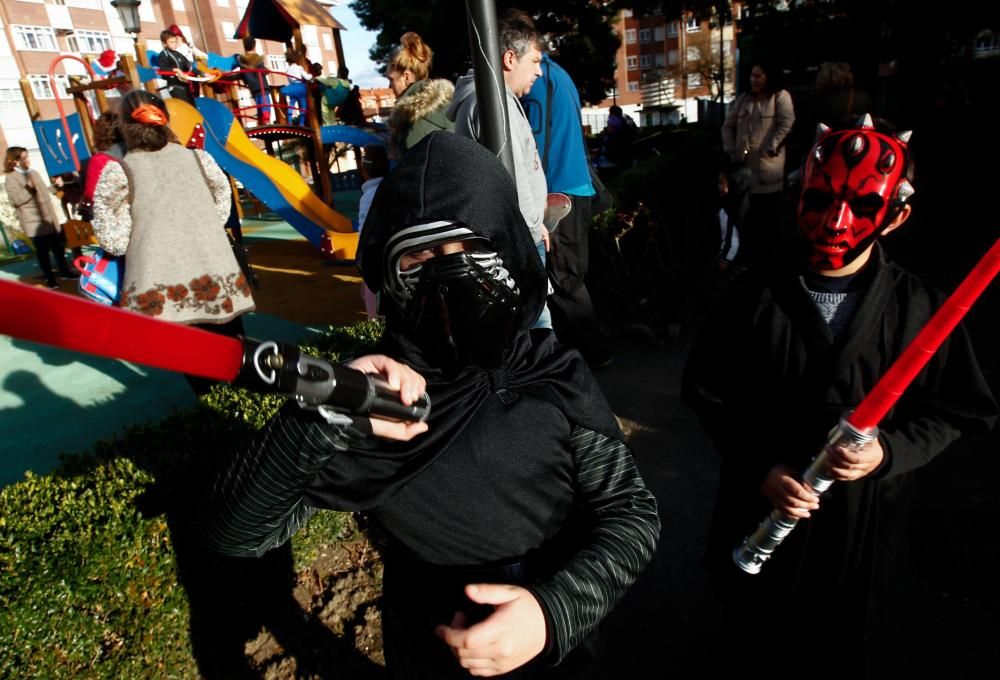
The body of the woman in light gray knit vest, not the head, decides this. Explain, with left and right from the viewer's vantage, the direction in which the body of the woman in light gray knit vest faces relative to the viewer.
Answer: facing away from the viewer

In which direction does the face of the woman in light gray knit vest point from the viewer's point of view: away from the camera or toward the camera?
away from the camera

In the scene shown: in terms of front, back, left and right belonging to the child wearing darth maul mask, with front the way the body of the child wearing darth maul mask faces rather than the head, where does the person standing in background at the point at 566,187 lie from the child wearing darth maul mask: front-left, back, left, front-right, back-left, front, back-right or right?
back-right

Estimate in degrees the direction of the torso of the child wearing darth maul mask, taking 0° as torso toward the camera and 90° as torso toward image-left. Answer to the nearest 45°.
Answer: approximately 0°

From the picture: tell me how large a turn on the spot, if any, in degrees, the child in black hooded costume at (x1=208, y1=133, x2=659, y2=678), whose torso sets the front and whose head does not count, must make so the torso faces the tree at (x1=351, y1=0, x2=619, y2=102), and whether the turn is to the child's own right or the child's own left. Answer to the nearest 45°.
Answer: approximately 180°

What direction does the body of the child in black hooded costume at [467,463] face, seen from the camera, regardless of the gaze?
toward the camera

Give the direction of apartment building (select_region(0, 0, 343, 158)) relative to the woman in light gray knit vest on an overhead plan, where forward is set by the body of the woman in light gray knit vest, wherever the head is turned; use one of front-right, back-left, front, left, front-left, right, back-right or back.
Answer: front

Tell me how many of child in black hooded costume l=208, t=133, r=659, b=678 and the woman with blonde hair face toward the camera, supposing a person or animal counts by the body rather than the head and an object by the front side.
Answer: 1

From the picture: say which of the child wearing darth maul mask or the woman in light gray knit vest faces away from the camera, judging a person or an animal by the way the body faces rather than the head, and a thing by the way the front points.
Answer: the woman in light gray knit vest

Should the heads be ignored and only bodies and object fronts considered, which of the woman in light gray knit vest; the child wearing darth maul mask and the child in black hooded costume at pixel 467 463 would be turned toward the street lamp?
the woman in light gray knit vest

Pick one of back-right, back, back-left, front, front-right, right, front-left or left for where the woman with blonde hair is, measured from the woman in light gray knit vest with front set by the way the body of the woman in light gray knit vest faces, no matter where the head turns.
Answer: right

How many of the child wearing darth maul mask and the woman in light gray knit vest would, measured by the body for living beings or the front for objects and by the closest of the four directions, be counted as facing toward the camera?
1

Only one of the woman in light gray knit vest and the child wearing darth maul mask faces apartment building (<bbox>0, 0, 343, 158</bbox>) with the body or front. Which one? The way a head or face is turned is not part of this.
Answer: the woman in light gray knit vest

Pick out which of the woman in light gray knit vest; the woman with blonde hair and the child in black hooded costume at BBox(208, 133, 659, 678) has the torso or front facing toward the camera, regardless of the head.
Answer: the child in black hooded costume
